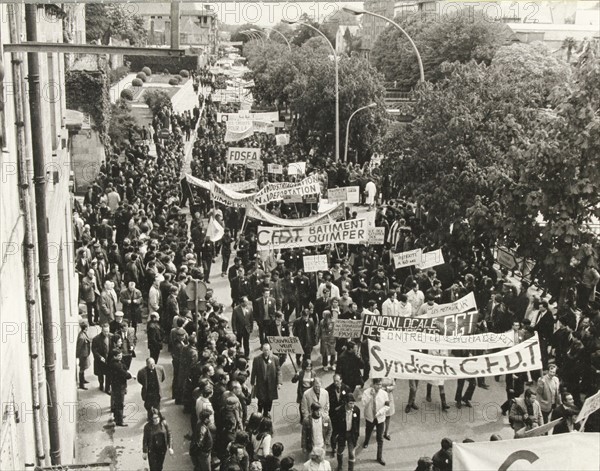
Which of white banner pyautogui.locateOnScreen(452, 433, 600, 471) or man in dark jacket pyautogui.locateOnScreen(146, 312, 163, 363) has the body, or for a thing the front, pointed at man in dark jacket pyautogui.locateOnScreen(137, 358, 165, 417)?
man in dark jacket pyautogui.locateOnScreen(146, 312, 163, 363)

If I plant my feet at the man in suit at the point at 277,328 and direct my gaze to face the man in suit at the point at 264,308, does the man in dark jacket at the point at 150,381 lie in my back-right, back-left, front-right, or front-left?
back-left

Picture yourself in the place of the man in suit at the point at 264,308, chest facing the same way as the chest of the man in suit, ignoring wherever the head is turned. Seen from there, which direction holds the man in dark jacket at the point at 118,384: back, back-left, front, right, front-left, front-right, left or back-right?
front-right

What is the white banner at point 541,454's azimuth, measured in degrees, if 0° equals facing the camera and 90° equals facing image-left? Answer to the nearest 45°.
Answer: approximately 0°

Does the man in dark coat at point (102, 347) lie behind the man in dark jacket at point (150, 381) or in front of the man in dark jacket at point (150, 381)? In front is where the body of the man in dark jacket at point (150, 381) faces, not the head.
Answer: behind

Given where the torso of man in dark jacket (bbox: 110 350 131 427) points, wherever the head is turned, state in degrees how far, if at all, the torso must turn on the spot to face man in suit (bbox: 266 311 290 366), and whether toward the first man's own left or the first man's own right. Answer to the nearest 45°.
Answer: approximately 45° to the first man's own left

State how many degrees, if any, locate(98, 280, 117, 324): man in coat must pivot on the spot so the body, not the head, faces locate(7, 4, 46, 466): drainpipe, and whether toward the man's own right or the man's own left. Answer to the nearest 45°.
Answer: approximately 45° to the man's own right

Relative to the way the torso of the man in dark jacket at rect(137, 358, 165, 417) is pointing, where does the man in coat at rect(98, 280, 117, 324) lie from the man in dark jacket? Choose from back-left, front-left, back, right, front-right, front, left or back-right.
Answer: back

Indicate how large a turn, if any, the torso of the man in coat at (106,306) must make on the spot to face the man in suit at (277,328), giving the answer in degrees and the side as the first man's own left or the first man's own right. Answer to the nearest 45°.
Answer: approximately 45° to the first man's own left
